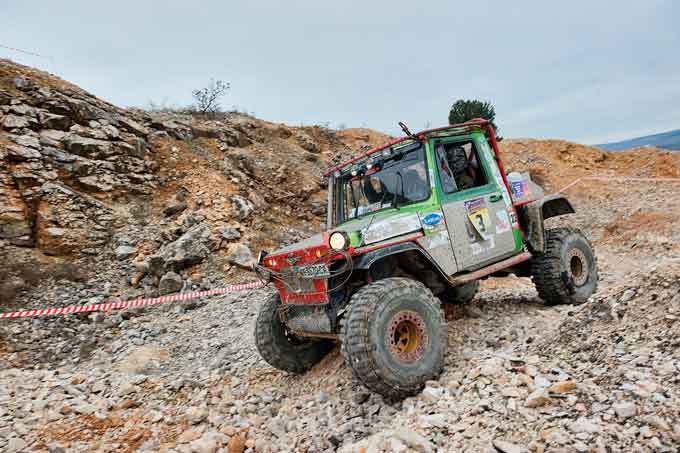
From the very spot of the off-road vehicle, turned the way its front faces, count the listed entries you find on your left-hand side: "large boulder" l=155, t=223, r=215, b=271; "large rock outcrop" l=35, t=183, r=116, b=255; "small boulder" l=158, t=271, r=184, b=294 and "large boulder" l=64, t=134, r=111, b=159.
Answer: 0

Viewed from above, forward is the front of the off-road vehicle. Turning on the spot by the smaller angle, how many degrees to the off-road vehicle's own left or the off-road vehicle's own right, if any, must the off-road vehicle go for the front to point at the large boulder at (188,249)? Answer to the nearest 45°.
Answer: approximately 90° to the off-road vehicle's own right

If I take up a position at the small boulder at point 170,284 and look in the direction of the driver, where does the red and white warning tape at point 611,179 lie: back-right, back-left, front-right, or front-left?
front-left

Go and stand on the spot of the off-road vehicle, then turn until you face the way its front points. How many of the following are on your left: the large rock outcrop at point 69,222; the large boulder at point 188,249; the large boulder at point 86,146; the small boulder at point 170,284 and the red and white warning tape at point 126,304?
0

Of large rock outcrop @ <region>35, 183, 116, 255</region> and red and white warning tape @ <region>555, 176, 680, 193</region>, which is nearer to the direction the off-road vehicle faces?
the large rock outcrop

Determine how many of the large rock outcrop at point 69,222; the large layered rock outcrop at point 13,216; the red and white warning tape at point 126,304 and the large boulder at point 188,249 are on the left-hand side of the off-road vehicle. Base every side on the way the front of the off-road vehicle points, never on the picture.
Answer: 0

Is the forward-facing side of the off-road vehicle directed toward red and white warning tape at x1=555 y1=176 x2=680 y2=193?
no

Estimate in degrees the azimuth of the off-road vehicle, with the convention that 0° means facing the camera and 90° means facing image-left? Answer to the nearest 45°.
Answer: approximately 45°

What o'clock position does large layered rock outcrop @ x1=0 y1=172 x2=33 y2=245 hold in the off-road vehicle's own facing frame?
The large layered rock outcrop is roughly at 2 o'clock from the off-road vehicle.

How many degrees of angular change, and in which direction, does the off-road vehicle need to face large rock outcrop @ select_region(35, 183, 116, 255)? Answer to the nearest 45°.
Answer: approximately 90° to its right

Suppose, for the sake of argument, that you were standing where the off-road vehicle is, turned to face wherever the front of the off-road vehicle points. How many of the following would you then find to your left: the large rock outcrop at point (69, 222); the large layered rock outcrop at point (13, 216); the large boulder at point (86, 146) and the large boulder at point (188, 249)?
0

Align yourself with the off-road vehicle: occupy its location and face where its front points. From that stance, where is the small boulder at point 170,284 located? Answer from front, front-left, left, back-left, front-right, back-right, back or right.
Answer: right
